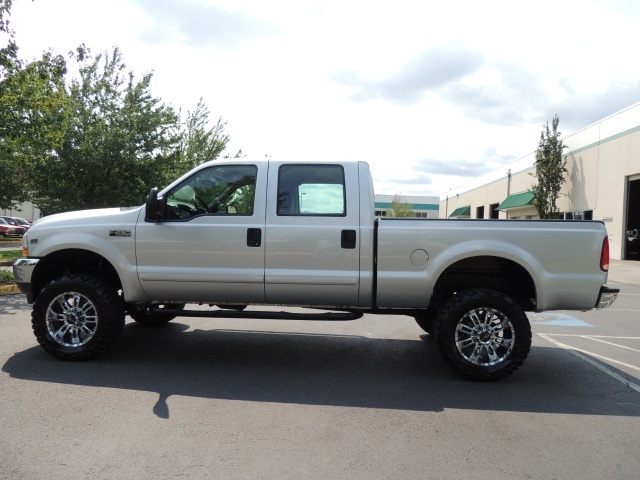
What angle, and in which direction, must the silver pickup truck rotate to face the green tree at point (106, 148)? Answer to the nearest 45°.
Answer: approximately 45° to its right

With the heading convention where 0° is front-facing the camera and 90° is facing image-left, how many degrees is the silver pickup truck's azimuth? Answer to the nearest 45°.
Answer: approximately 90°

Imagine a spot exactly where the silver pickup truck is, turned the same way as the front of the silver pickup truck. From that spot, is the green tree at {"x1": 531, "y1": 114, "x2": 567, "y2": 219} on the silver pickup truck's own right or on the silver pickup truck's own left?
on the silver pickup truck's own right

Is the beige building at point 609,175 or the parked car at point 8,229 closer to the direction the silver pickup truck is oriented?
the parked car
